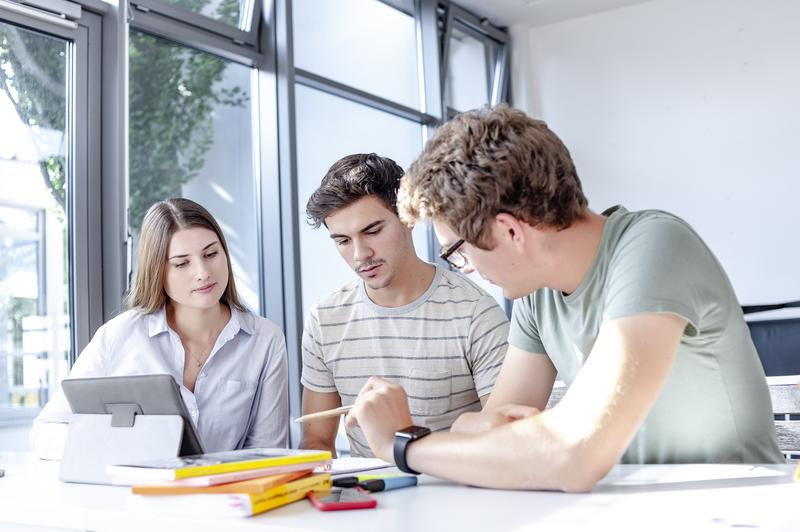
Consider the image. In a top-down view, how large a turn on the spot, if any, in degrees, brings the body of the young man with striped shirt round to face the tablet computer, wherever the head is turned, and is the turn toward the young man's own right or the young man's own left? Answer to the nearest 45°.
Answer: approximately 45° to the young man's own right

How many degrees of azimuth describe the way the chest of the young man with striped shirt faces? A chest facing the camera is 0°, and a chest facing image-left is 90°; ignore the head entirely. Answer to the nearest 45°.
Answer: approximately 0°

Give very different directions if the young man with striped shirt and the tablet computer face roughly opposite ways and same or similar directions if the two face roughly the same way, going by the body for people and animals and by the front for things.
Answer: very different directions

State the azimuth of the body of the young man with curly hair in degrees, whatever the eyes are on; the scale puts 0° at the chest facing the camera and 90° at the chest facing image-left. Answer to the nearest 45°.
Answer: approximately 90°

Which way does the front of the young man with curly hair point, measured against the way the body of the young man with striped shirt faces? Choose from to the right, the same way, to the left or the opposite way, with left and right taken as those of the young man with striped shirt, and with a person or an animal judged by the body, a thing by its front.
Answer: to the right

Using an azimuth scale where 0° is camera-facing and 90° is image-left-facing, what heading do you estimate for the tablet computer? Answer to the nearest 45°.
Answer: approximately 180°

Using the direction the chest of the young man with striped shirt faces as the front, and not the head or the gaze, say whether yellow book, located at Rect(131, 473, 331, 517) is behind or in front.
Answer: in front

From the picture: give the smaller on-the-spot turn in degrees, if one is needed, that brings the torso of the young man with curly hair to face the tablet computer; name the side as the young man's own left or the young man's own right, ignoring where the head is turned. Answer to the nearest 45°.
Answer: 0° — they already face it
